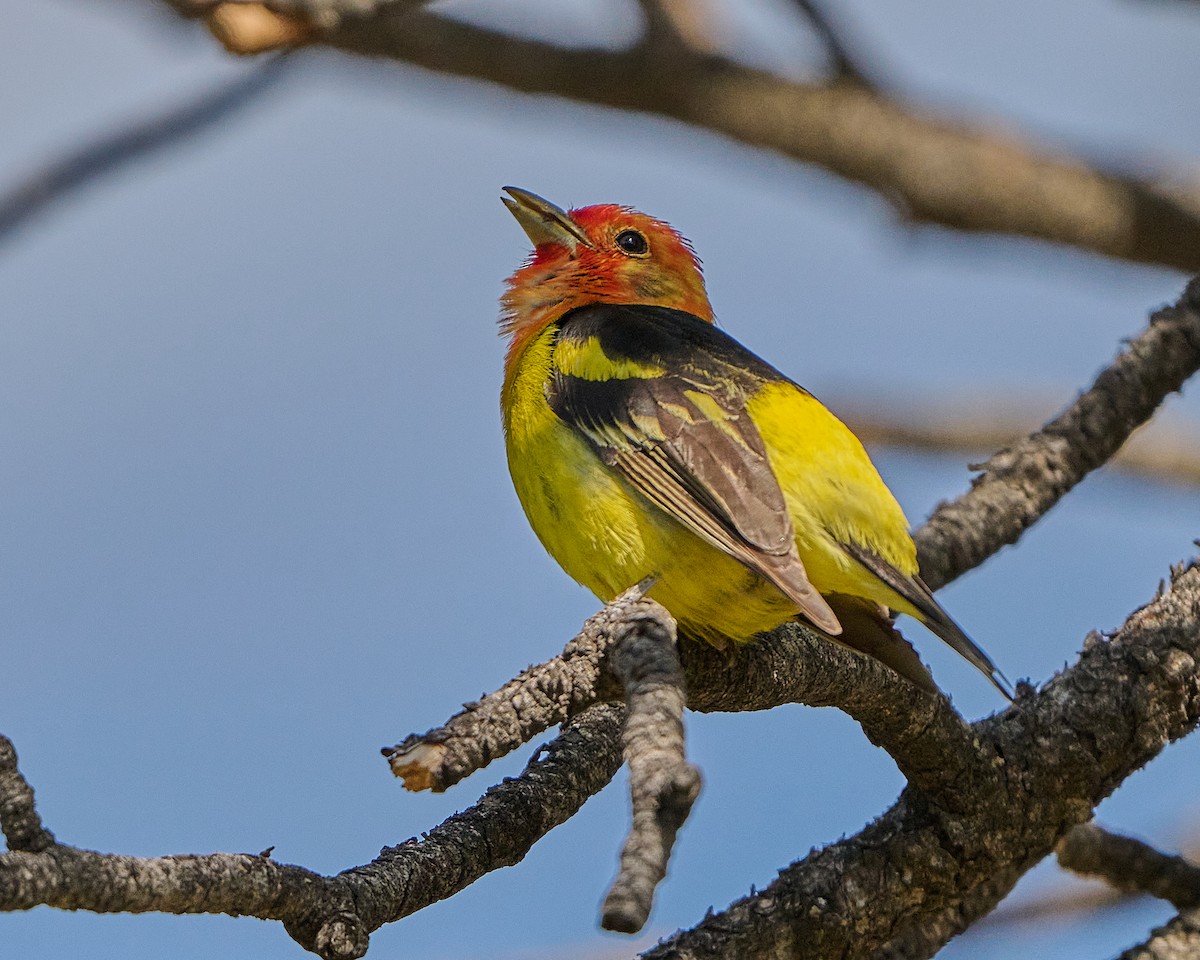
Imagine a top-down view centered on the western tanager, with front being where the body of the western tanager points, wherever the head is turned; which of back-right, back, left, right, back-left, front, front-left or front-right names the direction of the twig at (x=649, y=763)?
left

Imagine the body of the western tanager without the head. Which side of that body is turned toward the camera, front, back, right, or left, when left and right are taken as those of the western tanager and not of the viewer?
left
